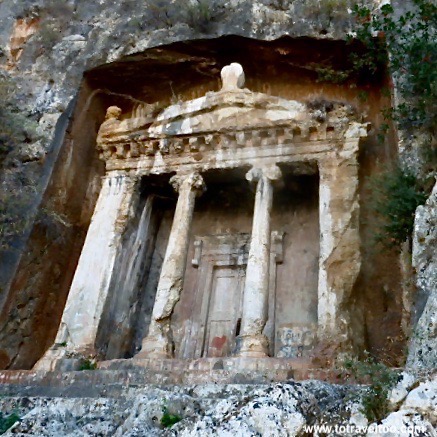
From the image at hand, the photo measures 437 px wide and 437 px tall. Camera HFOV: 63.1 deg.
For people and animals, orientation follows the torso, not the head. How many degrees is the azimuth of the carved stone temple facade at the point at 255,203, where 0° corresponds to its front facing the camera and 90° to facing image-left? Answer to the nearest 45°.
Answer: approximately 0°

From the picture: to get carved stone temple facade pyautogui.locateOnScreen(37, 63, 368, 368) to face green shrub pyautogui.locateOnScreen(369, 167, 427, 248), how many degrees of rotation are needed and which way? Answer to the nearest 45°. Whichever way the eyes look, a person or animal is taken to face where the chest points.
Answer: approximately 45° to its left

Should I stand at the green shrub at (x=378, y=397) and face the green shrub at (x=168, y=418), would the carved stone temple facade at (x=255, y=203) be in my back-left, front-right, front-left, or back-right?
front-right

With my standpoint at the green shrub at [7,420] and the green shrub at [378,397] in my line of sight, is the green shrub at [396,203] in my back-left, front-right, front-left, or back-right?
front-left

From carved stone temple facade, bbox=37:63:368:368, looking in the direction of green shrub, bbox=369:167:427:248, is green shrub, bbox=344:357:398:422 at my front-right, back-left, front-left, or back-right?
front-right

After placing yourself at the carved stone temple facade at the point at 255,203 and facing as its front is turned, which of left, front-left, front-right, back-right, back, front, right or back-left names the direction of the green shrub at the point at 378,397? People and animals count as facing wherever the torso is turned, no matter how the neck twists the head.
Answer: front
